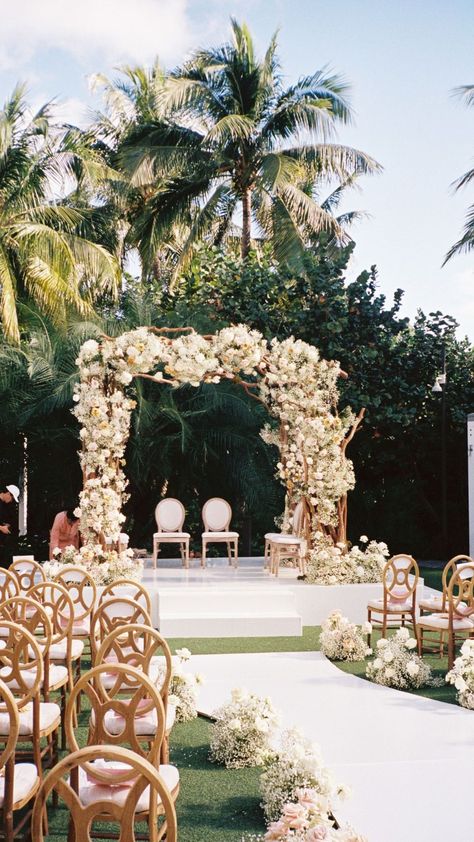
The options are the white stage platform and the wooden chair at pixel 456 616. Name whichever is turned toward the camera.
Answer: the white stage platform

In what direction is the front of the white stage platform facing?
toward the camera

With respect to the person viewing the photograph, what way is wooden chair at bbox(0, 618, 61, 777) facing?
facing away from the viewer and to the right of the viewer

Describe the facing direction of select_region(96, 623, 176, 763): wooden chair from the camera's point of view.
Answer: facing away from the viewer and to the right of the viewer

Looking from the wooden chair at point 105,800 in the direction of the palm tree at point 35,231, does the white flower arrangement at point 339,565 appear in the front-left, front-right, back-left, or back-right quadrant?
front-right

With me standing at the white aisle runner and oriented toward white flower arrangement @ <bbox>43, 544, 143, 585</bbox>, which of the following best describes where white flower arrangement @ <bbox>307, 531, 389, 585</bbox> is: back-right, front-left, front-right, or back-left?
front-right

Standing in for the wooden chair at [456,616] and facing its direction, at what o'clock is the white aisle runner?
The white aisle runner is roughly at 8 o'clock from the wooden chair.

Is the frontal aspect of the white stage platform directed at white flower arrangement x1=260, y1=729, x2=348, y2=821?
yes

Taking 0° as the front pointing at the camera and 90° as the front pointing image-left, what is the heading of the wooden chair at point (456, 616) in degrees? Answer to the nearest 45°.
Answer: approximately 135°

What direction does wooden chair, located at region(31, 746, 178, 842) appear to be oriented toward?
away from the camera

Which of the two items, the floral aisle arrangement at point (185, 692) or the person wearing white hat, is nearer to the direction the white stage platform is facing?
the floral aisle arrangement

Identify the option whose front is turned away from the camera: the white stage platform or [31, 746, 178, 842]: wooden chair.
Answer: the wooden chair

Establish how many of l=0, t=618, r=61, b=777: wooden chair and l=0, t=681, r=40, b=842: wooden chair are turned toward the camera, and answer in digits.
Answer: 0

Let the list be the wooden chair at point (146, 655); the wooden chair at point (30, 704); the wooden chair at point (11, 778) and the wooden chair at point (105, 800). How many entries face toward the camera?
0

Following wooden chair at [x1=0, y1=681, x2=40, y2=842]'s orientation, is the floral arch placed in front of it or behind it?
in front

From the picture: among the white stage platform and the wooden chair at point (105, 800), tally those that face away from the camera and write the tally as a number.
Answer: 1

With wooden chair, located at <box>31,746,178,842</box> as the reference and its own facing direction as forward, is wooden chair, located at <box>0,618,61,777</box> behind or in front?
in front

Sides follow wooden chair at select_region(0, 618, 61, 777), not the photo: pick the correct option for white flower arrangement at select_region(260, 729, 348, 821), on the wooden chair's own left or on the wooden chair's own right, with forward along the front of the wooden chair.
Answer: on the wooden chair's own right

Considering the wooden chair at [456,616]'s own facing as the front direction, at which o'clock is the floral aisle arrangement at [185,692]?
The floral aisle arrangement is roughly at 9 o'clock from the wooden chair.

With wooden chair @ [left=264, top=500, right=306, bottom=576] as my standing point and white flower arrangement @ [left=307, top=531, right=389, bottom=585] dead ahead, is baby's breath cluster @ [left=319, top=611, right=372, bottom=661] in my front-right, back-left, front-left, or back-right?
front-right
